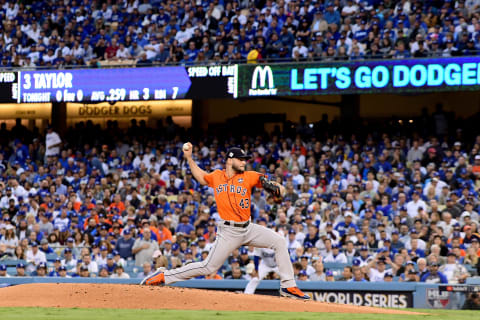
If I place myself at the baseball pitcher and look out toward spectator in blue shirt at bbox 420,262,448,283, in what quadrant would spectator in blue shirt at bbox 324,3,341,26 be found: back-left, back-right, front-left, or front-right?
front-left

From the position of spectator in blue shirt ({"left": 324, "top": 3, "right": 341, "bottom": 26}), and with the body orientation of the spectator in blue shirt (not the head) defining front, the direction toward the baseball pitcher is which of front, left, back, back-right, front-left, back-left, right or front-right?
front

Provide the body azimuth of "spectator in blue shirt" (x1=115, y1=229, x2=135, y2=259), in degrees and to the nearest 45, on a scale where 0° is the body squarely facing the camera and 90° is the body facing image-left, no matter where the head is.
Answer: approximately 0°

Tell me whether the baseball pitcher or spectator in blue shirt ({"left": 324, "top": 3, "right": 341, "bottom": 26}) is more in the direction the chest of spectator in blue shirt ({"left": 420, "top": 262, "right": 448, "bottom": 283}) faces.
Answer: the baseball pitcher

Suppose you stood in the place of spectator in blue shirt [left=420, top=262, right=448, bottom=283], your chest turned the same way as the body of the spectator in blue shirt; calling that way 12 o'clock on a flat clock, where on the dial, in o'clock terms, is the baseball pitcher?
The baseball pitcher is roughly at 1 o'clock from the spectator in blue shirt.

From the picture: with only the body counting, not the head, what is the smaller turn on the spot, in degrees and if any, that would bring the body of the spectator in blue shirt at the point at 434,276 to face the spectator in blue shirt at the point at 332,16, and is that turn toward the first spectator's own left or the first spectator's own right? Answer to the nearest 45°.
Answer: approximately 180°

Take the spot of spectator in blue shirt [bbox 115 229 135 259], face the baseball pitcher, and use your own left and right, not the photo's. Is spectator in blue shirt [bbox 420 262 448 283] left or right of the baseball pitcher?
left

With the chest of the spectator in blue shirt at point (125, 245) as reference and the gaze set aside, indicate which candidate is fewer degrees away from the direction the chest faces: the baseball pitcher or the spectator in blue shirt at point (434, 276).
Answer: the baseball pitcher

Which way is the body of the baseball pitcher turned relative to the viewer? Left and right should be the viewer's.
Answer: facing the viewer and to the right of the viewer

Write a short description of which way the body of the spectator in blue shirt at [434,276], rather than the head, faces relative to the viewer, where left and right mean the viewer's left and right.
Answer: facing the viewer

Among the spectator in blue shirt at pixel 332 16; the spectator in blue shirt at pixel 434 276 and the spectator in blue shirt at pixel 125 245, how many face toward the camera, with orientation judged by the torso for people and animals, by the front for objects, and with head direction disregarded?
3

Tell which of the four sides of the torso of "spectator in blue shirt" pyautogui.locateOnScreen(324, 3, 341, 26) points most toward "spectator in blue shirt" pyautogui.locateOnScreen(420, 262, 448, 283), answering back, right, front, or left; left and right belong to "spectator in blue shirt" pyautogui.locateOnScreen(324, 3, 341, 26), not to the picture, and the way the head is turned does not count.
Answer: front

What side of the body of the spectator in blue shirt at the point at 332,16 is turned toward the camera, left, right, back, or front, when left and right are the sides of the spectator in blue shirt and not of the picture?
front
